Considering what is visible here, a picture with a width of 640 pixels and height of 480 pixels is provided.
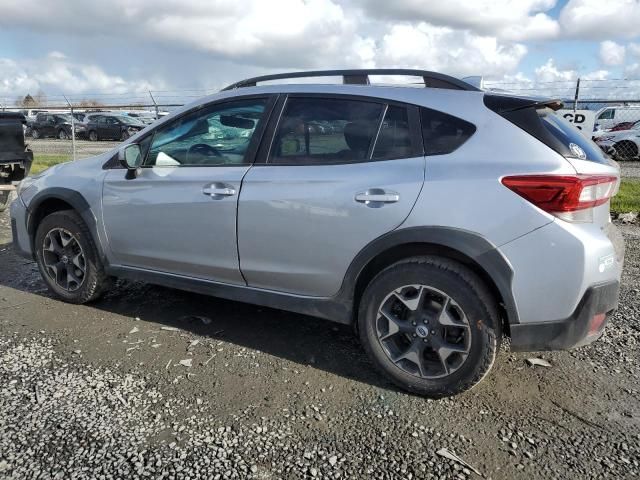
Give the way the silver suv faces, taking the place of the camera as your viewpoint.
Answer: facing away from the viewer and to the left of the viewer

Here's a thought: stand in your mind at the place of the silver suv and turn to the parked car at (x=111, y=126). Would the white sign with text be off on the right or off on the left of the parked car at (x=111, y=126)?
right

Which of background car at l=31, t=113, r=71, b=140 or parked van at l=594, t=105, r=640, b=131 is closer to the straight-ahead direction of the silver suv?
the background car

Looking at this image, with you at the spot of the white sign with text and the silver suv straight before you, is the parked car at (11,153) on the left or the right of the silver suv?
right
